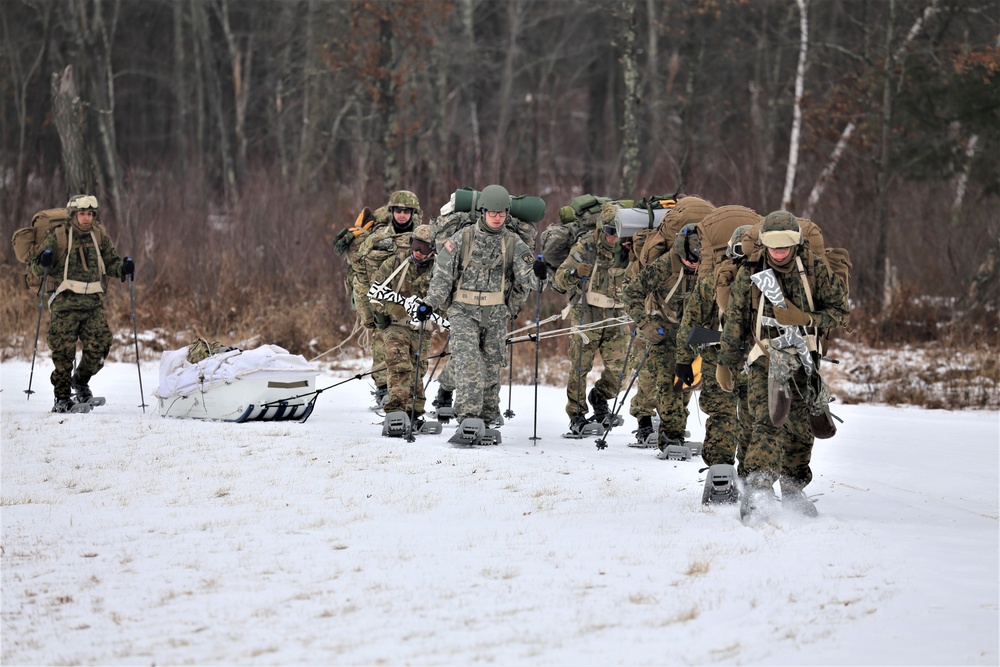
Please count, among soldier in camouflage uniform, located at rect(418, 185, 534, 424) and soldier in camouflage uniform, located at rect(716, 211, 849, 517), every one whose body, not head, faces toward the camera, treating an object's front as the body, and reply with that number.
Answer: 2

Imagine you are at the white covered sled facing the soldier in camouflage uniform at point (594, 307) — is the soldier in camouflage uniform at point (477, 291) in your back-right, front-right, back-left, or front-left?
front-right

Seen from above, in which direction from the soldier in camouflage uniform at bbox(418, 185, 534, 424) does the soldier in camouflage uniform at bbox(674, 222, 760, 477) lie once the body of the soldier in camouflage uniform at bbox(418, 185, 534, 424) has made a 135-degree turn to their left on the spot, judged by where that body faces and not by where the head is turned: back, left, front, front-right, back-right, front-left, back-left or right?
right

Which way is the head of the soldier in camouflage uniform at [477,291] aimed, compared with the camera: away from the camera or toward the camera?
toward the camera

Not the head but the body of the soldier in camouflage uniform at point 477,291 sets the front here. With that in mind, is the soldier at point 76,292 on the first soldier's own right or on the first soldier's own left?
on the first soldier's own right

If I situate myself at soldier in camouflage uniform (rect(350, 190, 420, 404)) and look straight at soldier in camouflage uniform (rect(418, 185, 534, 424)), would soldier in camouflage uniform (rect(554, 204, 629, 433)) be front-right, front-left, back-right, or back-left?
front-left

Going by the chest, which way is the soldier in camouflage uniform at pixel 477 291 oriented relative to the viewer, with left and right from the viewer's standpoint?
facing the viewer

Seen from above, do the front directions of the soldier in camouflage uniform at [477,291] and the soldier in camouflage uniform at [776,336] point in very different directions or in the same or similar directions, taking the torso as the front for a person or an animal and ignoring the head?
same or similar directions

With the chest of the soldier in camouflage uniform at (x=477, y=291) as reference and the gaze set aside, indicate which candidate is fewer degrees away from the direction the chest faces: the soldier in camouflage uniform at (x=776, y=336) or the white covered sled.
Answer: the soldier in camouflage uniform

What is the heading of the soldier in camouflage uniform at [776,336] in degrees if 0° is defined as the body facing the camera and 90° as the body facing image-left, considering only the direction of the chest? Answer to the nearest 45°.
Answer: approximately 0°
